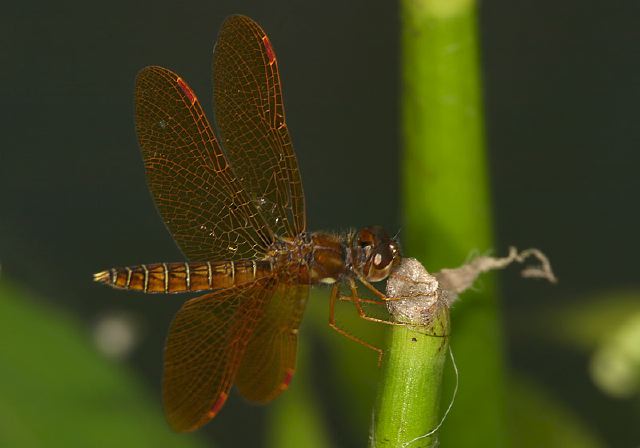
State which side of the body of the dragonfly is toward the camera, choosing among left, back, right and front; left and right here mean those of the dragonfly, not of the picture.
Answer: right

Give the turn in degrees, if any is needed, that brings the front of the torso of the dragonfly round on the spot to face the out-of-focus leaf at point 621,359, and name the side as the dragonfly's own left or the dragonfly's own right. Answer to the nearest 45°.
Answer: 0° — it already faces it

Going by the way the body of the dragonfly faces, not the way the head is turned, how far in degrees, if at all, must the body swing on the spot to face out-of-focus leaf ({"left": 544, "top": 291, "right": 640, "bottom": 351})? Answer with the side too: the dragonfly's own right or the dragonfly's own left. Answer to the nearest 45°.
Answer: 0° — it already faces it

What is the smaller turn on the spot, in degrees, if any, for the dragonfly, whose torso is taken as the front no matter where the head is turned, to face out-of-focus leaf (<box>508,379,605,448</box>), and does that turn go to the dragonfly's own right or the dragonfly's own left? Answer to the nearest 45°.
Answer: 0° — it already faces it
